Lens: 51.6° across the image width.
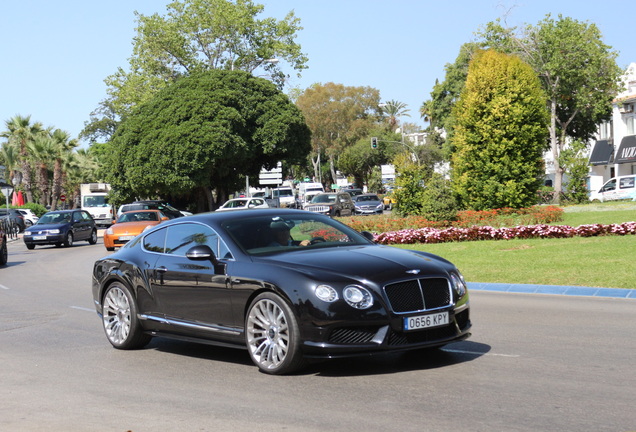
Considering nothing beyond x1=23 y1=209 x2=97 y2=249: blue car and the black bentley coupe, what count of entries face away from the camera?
0

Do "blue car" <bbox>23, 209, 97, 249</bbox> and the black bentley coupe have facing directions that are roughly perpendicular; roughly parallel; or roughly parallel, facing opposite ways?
roughly perpendicular

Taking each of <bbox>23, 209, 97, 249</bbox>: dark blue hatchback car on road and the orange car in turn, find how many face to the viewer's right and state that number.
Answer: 0

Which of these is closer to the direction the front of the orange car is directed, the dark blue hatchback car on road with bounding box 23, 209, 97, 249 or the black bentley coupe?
the black bentley coupe

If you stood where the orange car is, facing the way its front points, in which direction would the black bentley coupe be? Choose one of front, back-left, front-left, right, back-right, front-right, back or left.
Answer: front-left

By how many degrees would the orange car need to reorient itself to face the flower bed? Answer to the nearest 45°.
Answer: approximately 90° to its left

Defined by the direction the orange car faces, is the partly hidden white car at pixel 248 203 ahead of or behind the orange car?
behind

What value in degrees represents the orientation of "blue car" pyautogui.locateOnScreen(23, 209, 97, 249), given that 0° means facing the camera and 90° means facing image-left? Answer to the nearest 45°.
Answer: approximately 45°

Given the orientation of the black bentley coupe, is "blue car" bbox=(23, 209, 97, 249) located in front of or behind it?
behind

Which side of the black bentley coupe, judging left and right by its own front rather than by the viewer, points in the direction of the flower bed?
left

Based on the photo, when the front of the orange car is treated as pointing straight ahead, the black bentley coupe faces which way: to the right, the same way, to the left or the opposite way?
to the left

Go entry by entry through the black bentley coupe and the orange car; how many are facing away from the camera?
0

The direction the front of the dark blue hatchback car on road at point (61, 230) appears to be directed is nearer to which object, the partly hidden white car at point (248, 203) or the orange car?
the orange car
